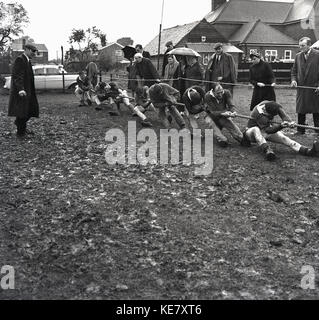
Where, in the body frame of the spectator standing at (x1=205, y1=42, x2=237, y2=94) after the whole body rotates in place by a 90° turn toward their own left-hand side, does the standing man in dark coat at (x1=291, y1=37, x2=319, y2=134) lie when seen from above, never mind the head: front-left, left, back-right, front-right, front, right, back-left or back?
front-right

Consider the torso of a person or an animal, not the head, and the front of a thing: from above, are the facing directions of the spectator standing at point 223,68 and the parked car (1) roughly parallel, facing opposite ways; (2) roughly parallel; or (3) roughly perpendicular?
roughly perpendicular

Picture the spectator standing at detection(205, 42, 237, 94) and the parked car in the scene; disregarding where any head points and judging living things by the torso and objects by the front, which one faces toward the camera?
the spectator standing

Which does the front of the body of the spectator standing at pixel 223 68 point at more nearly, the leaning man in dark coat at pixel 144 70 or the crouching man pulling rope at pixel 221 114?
the crouching man pulling rope

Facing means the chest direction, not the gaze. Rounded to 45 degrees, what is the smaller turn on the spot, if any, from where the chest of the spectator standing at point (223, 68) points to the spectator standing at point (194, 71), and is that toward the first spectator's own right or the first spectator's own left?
approximately 135° to the first spectator's own right

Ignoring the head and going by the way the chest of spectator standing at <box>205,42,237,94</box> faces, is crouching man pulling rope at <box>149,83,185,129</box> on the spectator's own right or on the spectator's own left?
on the spectator's own right

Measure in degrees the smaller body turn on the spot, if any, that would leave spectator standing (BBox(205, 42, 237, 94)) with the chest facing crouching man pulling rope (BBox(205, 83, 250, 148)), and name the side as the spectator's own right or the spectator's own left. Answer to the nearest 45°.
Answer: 0° — they already face them

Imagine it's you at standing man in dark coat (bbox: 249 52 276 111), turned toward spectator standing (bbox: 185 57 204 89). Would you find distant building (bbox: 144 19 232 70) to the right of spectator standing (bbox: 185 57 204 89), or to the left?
right

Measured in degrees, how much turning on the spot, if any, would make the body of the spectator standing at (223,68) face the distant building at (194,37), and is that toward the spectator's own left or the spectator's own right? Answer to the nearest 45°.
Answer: approximately 180°

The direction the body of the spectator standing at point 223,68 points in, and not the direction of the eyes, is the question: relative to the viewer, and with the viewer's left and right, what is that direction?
facing the viewer
